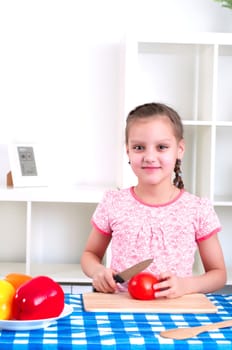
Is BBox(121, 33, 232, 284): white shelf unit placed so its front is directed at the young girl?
yes

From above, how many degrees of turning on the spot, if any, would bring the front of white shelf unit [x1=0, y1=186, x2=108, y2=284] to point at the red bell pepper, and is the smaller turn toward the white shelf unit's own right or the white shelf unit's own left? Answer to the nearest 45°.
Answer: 0° — it already faces it

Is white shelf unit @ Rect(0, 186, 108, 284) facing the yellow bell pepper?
yes

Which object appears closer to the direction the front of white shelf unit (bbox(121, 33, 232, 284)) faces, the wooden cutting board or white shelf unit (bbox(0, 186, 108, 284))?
the wooden cutting board

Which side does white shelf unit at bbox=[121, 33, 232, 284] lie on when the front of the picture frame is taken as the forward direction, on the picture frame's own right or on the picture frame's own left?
on the picture frame's own left
